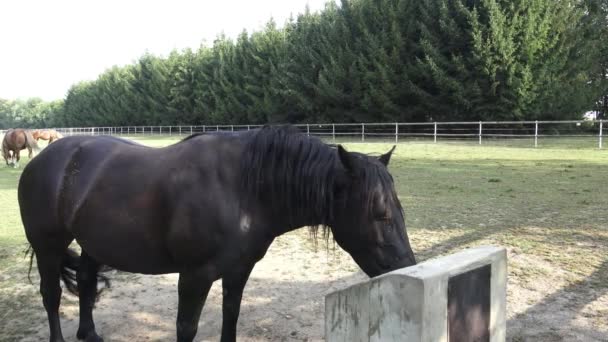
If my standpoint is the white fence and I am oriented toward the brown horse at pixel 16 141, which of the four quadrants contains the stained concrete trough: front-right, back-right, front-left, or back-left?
front-left

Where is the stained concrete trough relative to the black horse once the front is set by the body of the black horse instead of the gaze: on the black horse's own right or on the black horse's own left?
on the black horse's own right

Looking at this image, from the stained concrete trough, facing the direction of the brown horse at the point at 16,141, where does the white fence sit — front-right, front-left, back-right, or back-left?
front-right

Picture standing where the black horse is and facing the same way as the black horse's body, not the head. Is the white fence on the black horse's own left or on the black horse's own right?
on the black horse's own left

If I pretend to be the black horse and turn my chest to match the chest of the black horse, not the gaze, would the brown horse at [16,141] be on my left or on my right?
on my left

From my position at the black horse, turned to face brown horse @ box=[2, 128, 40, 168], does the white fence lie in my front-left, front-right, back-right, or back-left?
front-right

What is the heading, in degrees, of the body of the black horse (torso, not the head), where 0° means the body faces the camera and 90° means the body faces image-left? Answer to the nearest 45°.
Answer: approximately 270°

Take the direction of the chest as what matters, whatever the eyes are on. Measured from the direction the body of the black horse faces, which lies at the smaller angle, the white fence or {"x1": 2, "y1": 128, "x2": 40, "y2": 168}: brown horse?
the white fence
